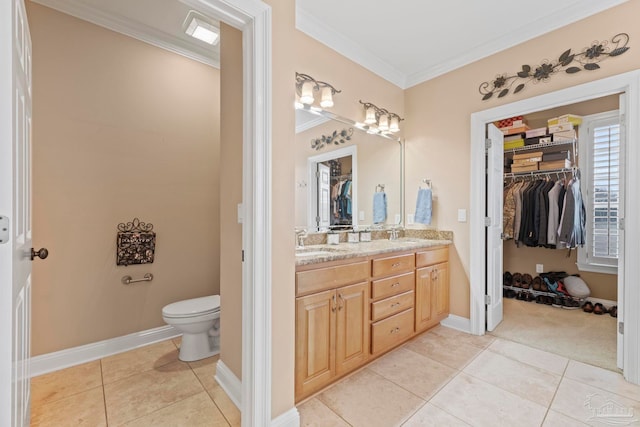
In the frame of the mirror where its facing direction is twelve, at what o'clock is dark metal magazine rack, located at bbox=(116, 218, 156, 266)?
The dark metal magazine rack is roughly at 4 o'clock from the mirror.

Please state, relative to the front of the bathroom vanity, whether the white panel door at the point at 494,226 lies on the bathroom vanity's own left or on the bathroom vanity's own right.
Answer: on the bathroom vanity's own left

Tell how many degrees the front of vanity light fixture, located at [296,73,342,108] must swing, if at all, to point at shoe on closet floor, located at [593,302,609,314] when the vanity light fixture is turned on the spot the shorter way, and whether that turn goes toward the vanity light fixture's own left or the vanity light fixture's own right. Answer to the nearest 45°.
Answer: approximately 45° to the vanity light fixture's own left

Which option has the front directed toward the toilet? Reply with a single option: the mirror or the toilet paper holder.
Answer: the toilet paper holder

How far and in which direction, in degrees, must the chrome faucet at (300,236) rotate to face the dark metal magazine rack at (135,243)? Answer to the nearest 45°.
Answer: approximately 135° to its right

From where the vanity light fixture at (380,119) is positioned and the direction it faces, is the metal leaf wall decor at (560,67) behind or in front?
in front

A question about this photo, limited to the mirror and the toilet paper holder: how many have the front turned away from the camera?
0

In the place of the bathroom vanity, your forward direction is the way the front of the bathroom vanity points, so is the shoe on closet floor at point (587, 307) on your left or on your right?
on your left

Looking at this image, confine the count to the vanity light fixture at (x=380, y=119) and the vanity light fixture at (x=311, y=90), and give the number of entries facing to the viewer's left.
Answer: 0

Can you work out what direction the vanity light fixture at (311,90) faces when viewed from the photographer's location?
facing the viewer and to the right of the viewer
